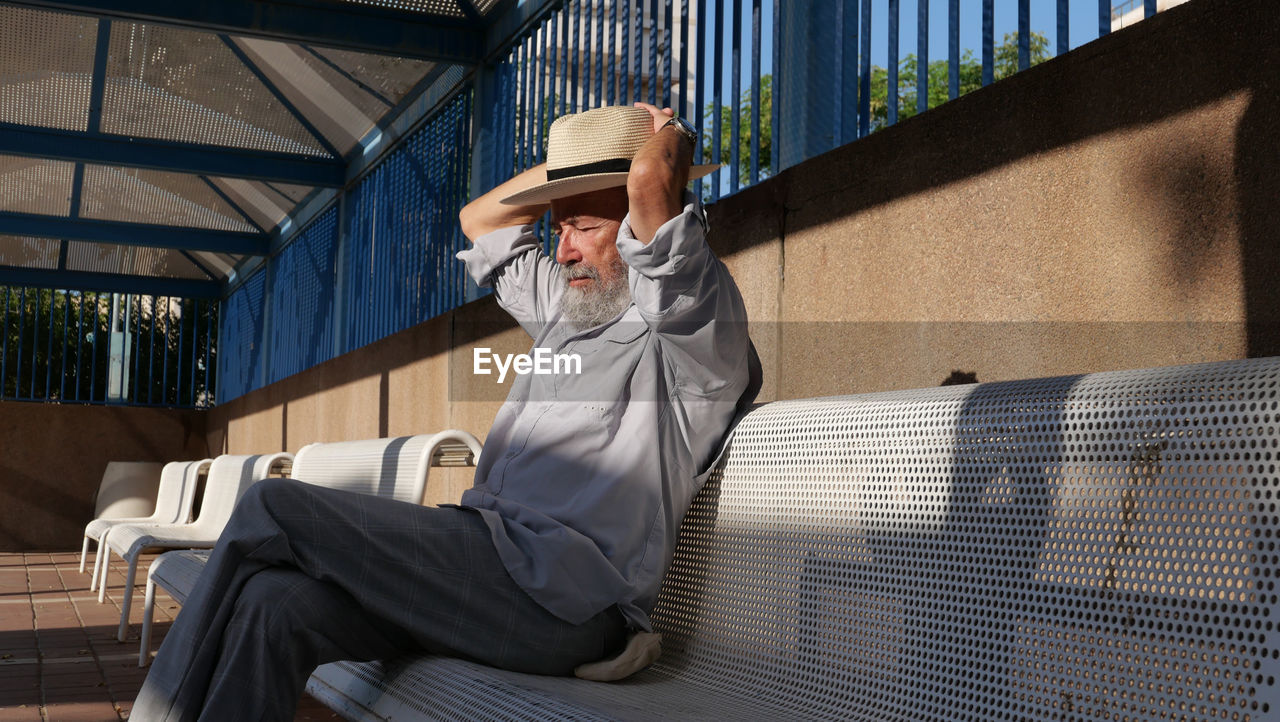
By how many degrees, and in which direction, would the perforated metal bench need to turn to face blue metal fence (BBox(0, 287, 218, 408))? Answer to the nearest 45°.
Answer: approximately 90° to its right

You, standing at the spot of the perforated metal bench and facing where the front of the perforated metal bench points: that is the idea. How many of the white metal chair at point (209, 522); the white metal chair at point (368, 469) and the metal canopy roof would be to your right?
3

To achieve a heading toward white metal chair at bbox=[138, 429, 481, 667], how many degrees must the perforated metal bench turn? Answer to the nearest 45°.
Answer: approximately 90° to its right

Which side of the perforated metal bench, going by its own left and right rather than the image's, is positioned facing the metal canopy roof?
right

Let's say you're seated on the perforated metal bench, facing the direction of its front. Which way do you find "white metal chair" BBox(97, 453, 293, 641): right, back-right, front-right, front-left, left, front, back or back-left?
right

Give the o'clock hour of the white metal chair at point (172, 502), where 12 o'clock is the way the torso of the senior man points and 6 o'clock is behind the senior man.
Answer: The white metal chair is roughly at 4 o'clock from the senior man.

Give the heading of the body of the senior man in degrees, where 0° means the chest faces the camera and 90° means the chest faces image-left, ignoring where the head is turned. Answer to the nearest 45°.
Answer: approximately 45°

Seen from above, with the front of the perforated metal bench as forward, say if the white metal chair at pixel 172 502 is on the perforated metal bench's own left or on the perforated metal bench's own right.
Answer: on the perforated metal bench's own right

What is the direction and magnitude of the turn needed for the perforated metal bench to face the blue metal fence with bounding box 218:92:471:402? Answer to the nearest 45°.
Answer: approximately 90° to its right

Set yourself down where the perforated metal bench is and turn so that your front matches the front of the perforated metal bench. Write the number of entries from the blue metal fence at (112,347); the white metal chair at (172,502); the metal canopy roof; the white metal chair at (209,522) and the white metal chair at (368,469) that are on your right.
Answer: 5

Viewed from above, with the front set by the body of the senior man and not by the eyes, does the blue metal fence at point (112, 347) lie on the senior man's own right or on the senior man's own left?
on the senior man's own right
